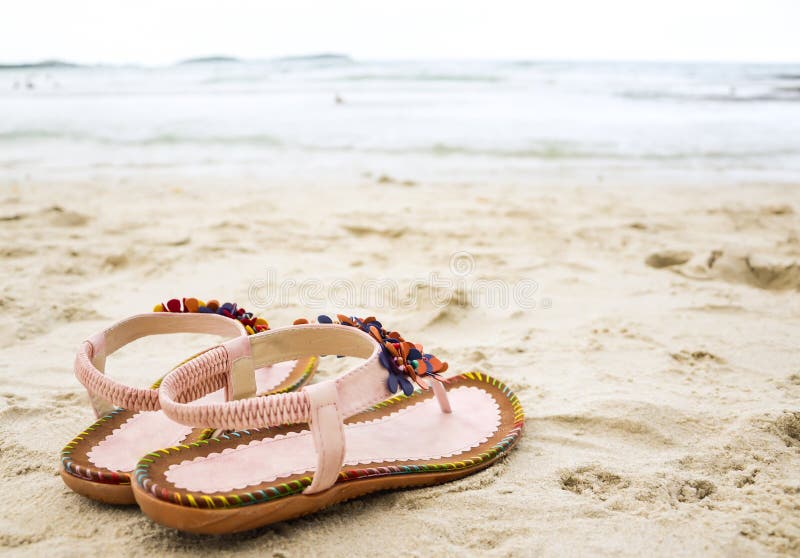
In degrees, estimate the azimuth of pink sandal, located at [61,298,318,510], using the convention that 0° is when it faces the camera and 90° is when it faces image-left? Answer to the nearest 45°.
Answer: approximately 225°

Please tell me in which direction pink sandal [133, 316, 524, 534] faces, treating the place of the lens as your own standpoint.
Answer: facing away from the viewer and to the right of the viewer
